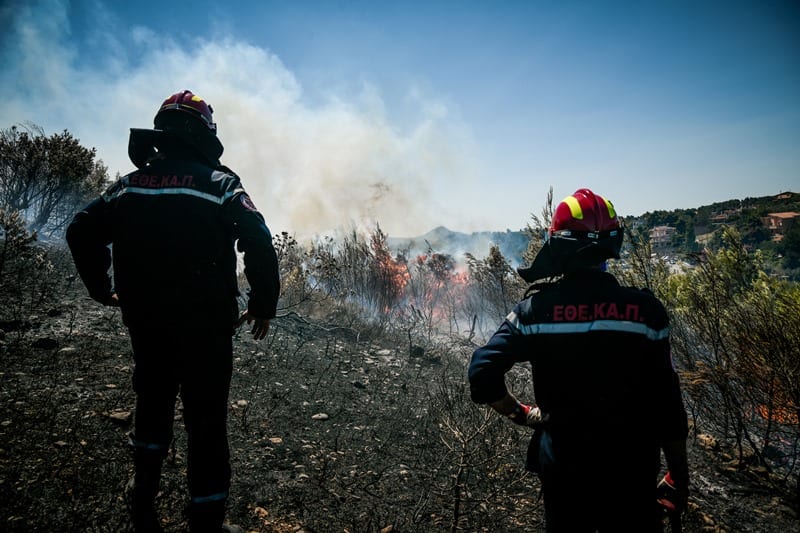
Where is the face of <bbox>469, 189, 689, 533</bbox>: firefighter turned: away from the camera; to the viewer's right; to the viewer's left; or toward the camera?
away from the camera

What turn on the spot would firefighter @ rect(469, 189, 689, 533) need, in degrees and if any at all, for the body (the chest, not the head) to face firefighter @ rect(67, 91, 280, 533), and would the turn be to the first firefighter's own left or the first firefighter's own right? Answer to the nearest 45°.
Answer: approximately 90° to the first firefighter's own left

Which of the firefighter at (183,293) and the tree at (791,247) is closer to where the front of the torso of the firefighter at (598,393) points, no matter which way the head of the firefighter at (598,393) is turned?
the tree

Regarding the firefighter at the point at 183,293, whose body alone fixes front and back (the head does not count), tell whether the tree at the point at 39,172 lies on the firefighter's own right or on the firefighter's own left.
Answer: on the firefighter's own left

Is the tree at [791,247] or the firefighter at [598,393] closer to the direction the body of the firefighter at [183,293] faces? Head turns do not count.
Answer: the tree

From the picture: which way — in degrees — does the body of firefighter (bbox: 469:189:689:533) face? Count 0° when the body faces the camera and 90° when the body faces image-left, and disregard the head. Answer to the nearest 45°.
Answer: approximately 180°

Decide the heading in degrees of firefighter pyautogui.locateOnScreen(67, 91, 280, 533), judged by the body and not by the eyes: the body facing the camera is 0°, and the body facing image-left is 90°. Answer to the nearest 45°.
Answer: approximately 225°

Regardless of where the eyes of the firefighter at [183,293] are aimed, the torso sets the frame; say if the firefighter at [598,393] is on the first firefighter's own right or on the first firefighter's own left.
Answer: on the first firefighter's own right
